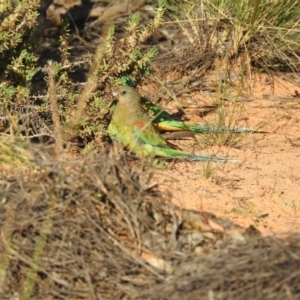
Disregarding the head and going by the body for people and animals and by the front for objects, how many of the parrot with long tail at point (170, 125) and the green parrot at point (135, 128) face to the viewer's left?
2

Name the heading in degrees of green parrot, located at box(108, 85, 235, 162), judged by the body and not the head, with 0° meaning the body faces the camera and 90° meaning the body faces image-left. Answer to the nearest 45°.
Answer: approximately 90°

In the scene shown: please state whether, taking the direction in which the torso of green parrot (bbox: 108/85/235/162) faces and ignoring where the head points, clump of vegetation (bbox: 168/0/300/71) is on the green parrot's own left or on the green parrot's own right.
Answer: on the green parrot's own right

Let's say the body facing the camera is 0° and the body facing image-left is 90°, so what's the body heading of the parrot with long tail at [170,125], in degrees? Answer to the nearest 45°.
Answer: approximately 90°

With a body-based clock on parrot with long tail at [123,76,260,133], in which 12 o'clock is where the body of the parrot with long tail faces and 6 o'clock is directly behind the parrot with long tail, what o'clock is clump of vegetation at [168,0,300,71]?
The clump of vegetation is roughly at 4 o'clock from the parrot with long tail.

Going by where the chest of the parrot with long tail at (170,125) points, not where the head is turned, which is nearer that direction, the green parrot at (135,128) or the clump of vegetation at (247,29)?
the green parrot

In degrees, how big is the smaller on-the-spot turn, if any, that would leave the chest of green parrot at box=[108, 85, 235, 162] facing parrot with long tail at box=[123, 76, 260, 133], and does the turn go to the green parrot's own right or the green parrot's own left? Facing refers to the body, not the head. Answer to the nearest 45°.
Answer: approximately 135° to the green parrot's own right

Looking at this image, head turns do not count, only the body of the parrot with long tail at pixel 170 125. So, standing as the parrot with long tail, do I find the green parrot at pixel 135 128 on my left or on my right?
on my left
